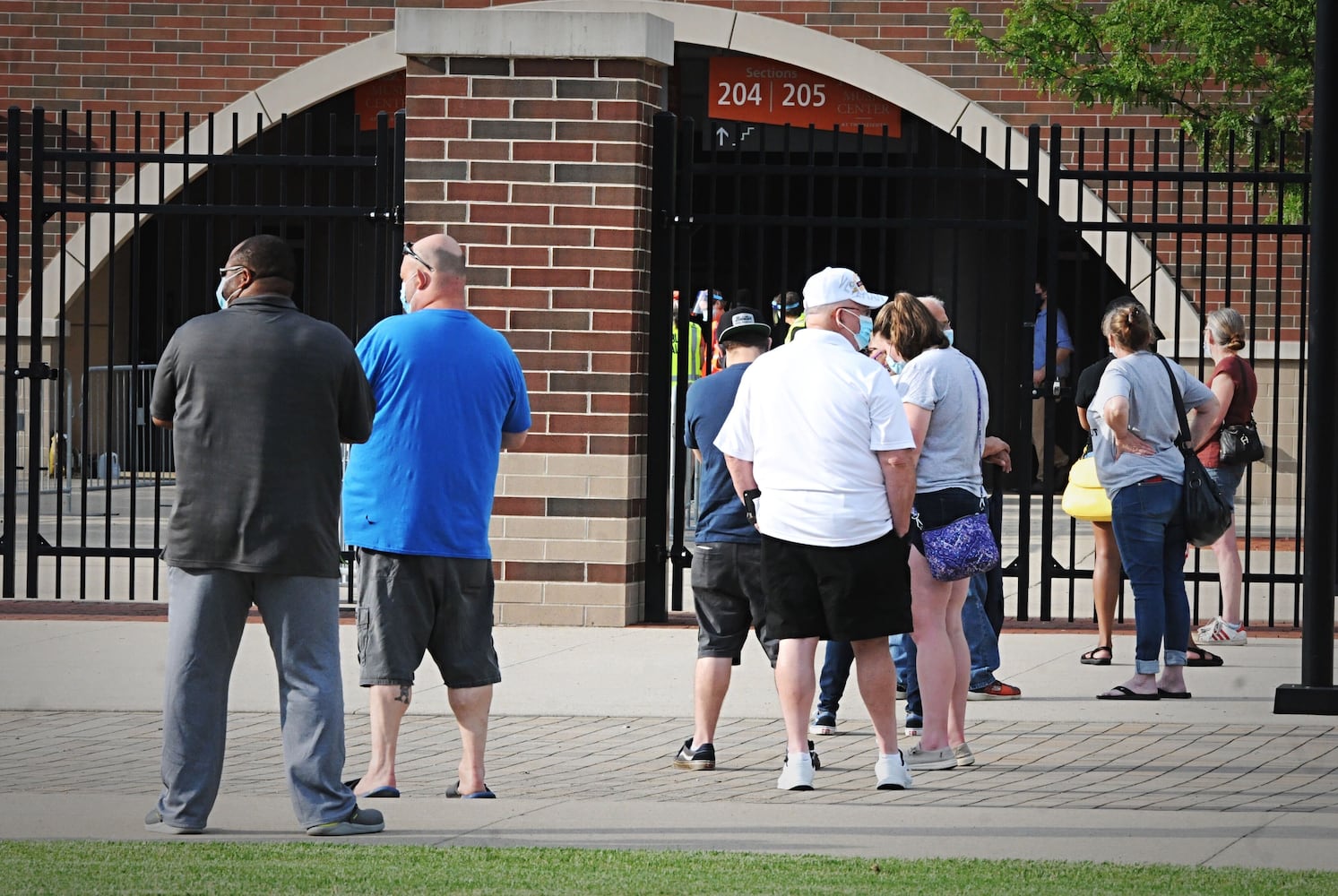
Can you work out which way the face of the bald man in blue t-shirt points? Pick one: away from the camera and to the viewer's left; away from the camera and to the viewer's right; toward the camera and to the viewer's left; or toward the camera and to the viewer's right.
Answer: away from the camera and to the viewer's left

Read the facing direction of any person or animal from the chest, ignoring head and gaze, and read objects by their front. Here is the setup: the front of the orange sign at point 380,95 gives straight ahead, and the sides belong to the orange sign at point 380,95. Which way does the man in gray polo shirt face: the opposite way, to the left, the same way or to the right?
the opposite way

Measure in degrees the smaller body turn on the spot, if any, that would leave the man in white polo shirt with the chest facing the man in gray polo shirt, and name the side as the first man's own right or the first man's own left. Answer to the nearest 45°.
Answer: approximately 135° to the first man's own left

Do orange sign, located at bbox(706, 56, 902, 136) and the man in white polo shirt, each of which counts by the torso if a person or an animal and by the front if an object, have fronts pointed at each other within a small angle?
yes

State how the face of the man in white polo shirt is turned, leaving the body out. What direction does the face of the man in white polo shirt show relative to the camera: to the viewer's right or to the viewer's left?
to the viewer's right

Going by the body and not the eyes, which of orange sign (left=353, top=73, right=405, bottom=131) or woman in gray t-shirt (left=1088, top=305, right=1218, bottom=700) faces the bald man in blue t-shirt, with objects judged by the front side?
the orange sign

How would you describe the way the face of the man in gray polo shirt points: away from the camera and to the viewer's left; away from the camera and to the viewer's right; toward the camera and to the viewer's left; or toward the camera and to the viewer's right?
away from the camera and to the viewer's left

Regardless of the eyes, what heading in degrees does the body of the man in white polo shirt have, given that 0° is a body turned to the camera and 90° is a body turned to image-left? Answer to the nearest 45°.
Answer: approximately 180°

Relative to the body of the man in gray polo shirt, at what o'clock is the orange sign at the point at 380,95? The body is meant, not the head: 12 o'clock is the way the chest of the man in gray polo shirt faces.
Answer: The orange sign is roughly at 12 o'clock from the man in gray polo shirt.

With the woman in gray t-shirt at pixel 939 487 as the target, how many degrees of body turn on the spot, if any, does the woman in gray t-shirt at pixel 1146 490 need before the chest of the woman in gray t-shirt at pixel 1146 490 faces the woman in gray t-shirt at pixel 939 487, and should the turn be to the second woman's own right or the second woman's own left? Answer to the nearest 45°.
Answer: approximately 90° to the second woman's own left
